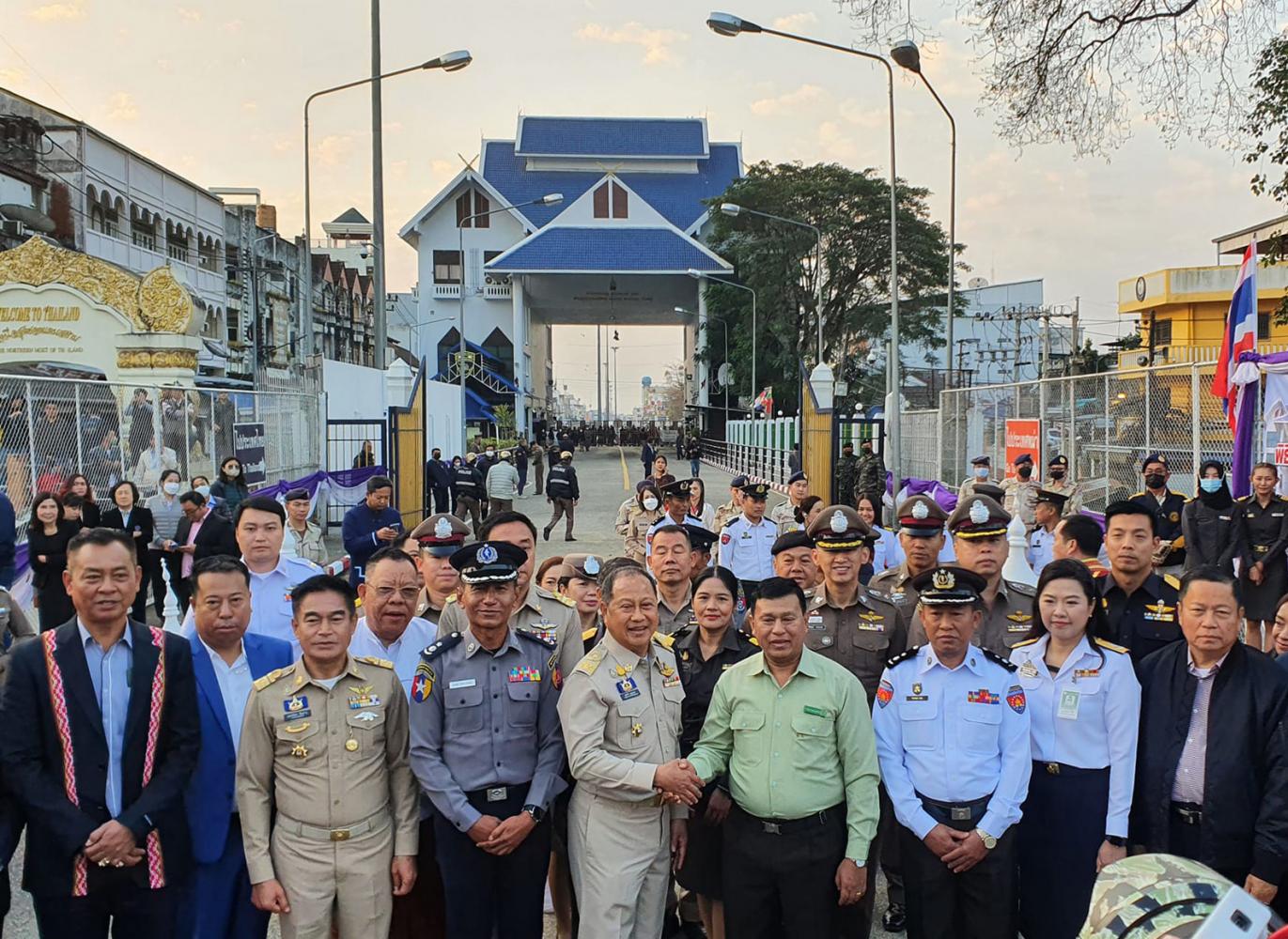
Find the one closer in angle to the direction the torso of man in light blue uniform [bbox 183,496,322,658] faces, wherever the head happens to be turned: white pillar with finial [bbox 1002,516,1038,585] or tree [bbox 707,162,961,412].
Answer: the white pillar with finial

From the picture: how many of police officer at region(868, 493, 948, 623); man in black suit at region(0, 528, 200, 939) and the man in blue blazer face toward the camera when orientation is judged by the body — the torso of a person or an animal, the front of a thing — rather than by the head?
3

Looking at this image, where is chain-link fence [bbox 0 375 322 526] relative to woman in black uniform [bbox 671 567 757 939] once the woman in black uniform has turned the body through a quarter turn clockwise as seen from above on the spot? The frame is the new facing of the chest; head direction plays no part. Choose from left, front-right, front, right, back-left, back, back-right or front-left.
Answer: front-right

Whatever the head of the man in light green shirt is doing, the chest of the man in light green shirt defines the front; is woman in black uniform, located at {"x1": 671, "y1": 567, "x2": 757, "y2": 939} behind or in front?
behind

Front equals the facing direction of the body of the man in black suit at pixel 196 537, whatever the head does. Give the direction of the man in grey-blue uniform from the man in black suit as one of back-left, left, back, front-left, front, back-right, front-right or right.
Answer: front-left

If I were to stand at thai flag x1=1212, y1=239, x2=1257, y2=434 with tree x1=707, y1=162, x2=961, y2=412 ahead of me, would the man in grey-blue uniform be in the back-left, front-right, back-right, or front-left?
back-left

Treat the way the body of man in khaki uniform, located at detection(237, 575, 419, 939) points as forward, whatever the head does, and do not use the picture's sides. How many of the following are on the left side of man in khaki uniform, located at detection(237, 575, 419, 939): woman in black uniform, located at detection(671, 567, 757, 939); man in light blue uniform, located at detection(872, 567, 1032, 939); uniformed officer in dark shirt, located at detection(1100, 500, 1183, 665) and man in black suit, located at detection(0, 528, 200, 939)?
3

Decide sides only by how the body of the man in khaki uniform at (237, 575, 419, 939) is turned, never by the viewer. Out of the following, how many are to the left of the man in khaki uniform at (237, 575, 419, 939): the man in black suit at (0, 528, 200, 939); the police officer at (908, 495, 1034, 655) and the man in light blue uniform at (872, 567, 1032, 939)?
2
